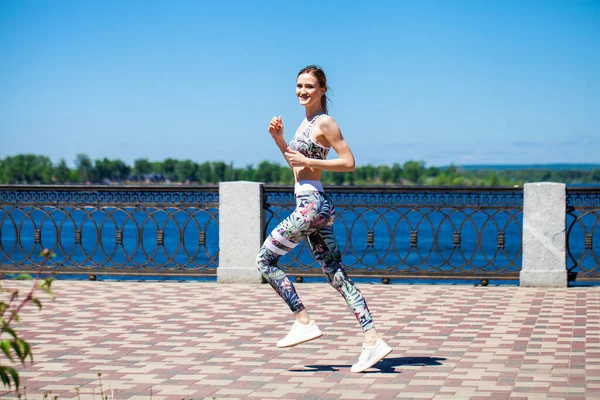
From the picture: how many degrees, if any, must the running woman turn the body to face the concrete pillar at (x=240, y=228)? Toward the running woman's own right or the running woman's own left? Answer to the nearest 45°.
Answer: approximately 90° to the running woman's own right

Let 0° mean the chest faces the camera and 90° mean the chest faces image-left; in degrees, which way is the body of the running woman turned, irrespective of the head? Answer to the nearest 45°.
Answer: approximately 90°

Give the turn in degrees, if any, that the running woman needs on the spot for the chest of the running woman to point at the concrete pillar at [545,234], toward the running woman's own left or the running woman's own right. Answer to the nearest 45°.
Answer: approximately 135° to the running woman's own right

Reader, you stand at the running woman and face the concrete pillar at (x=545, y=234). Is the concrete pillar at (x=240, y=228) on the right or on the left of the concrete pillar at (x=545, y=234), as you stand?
left
